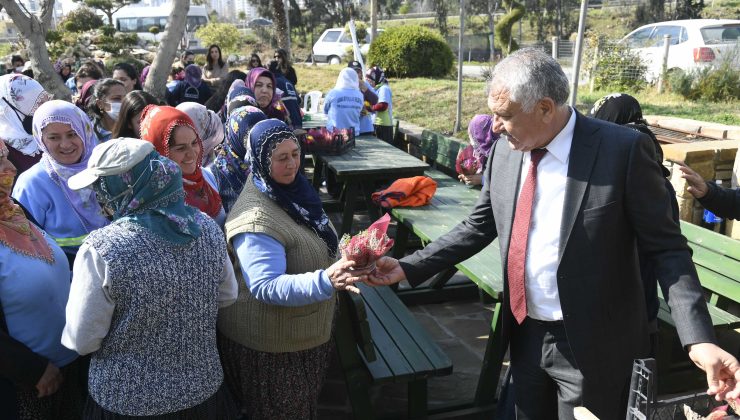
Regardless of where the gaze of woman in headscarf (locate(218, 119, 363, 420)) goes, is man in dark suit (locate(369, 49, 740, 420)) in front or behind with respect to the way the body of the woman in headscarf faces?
in front

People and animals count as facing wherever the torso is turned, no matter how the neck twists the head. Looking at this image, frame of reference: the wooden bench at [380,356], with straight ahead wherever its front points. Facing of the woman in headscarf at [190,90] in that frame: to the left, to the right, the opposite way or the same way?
to the right

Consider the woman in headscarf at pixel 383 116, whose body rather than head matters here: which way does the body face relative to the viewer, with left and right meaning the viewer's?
facing to the left of the viewer

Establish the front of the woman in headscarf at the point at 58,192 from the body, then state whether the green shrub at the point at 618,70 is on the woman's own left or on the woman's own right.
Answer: on the woman's own left

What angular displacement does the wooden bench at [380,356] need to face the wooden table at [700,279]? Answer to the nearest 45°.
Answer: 0° — it already faces it

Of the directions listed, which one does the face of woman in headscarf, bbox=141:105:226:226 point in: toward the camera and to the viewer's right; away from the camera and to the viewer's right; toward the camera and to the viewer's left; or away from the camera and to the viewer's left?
toward the camera and to the viewer's right

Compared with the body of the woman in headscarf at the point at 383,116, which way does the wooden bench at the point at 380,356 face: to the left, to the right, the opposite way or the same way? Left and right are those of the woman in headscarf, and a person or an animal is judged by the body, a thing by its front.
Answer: the opposite way

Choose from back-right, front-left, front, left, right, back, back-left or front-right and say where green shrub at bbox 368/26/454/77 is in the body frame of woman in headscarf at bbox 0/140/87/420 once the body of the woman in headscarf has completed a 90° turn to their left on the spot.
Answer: front-right

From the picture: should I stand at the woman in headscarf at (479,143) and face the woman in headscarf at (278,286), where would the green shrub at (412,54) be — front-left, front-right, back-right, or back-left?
back-right

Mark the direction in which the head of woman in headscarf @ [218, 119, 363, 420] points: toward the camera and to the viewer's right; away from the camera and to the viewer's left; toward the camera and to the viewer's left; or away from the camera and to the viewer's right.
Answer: toward the camera and to the viewer's right

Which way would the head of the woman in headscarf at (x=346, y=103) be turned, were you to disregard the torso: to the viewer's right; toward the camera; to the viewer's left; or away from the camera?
away from the camera
